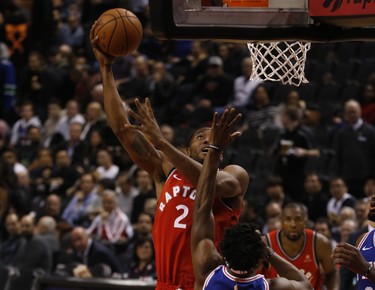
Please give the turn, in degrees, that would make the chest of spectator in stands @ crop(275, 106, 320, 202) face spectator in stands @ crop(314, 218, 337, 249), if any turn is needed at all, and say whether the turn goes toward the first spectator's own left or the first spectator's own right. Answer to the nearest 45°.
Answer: approximately 45° to the first spectator's own left

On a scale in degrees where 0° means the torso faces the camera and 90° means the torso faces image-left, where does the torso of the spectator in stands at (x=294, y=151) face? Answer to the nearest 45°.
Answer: approximately 45°

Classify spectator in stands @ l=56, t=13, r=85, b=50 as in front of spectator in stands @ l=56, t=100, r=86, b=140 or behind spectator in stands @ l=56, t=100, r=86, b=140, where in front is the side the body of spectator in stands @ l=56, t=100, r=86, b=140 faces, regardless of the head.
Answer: behind

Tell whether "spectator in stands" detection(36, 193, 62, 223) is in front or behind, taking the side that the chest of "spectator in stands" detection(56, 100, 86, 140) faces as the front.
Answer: in front

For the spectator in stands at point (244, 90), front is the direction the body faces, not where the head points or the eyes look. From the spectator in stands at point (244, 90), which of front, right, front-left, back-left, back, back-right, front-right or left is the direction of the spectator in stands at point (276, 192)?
front-right

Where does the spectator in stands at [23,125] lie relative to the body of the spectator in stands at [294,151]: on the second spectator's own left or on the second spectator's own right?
on the second spectator's own right

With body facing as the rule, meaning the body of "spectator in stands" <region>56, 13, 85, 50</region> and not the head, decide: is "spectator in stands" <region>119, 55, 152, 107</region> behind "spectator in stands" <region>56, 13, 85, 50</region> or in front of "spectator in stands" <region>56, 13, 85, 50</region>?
in front

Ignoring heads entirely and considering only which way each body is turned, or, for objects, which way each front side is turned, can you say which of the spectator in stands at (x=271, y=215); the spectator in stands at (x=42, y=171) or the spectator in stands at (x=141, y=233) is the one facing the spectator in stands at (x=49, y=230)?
the spectator in stands at (x=42, y=171)

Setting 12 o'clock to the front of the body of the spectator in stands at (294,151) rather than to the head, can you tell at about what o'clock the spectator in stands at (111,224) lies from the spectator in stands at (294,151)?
the spectator in stands at (111,224) is roughly at 1 o'clock from the spectator in stands at (294,151).
